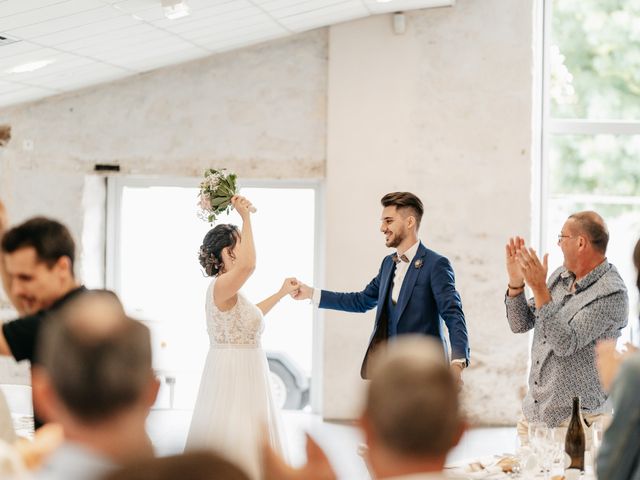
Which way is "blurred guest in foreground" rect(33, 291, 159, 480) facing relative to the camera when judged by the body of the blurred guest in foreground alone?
away from the camera

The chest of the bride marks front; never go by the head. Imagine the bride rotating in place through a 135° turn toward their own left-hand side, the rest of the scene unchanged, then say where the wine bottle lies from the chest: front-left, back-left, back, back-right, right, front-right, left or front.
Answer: back

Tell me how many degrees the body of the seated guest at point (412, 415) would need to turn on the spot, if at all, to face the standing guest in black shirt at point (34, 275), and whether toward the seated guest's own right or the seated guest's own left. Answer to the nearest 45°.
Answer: approximately 45° to the seated guest's own left

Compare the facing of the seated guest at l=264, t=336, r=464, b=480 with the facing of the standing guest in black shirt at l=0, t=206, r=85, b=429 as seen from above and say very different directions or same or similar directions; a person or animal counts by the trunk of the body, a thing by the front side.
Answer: very different directions

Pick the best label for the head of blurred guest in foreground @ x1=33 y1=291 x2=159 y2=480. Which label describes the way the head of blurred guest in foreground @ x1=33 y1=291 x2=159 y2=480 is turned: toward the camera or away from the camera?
away from the camera

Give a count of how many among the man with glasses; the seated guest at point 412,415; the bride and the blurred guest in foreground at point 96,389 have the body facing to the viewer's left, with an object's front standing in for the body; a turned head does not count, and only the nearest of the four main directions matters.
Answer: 1

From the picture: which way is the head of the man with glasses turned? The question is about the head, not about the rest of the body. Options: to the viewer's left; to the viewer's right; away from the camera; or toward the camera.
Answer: to the viewer's left

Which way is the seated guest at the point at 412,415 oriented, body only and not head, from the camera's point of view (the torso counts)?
away from the camera

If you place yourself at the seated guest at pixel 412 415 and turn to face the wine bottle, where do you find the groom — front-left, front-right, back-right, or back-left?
front-left

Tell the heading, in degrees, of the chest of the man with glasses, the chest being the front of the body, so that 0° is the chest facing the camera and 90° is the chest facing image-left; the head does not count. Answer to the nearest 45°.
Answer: approximately 90°

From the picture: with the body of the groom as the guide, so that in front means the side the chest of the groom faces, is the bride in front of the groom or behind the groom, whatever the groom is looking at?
in front

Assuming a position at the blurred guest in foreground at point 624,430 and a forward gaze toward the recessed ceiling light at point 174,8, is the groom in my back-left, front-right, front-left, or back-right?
front-right

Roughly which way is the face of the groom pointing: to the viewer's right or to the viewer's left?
to the viewer's left

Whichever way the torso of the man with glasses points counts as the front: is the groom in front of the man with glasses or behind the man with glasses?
in front

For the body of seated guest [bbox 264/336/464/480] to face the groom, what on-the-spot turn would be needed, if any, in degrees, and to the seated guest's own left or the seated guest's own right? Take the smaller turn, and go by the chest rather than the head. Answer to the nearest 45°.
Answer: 0° — they already face them

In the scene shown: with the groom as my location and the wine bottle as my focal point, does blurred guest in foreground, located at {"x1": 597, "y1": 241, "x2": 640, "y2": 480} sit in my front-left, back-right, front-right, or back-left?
front-right
